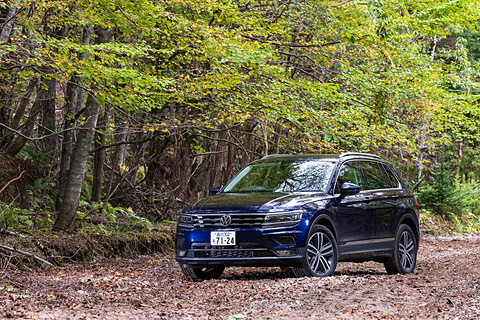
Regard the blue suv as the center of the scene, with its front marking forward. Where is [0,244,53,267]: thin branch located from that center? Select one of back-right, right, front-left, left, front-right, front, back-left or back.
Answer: front-right

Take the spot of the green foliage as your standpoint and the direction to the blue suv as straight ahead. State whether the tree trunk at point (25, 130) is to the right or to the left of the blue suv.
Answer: right

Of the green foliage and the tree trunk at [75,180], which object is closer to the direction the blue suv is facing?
the tree trunk

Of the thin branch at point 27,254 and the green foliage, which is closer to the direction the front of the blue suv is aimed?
the thin branch

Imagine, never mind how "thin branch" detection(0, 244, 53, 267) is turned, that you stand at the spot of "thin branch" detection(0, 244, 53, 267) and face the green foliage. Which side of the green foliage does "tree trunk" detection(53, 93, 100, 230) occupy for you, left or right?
left

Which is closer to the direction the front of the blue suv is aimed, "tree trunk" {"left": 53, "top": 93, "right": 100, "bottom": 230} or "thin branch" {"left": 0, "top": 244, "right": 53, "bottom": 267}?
the thin branch

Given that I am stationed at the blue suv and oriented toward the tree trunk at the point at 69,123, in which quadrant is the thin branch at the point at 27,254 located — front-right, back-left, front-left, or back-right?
front-left

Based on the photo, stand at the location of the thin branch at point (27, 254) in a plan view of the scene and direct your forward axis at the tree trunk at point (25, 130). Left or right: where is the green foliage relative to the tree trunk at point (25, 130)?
right

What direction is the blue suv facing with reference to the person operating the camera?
facing the viewer and to the left of the viewer

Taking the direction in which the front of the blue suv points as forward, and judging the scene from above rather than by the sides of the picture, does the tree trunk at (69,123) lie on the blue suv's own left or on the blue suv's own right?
on the blue suv's own right

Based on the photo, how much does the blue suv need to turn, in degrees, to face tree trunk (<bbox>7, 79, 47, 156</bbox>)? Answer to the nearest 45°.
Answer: approximately 90° to its right

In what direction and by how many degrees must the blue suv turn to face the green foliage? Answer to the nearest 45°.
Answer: approximately 135° to its right

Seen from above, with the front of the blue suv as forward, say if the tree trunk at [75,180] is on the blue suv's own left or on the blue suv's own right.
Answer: on the blue suv's own right
